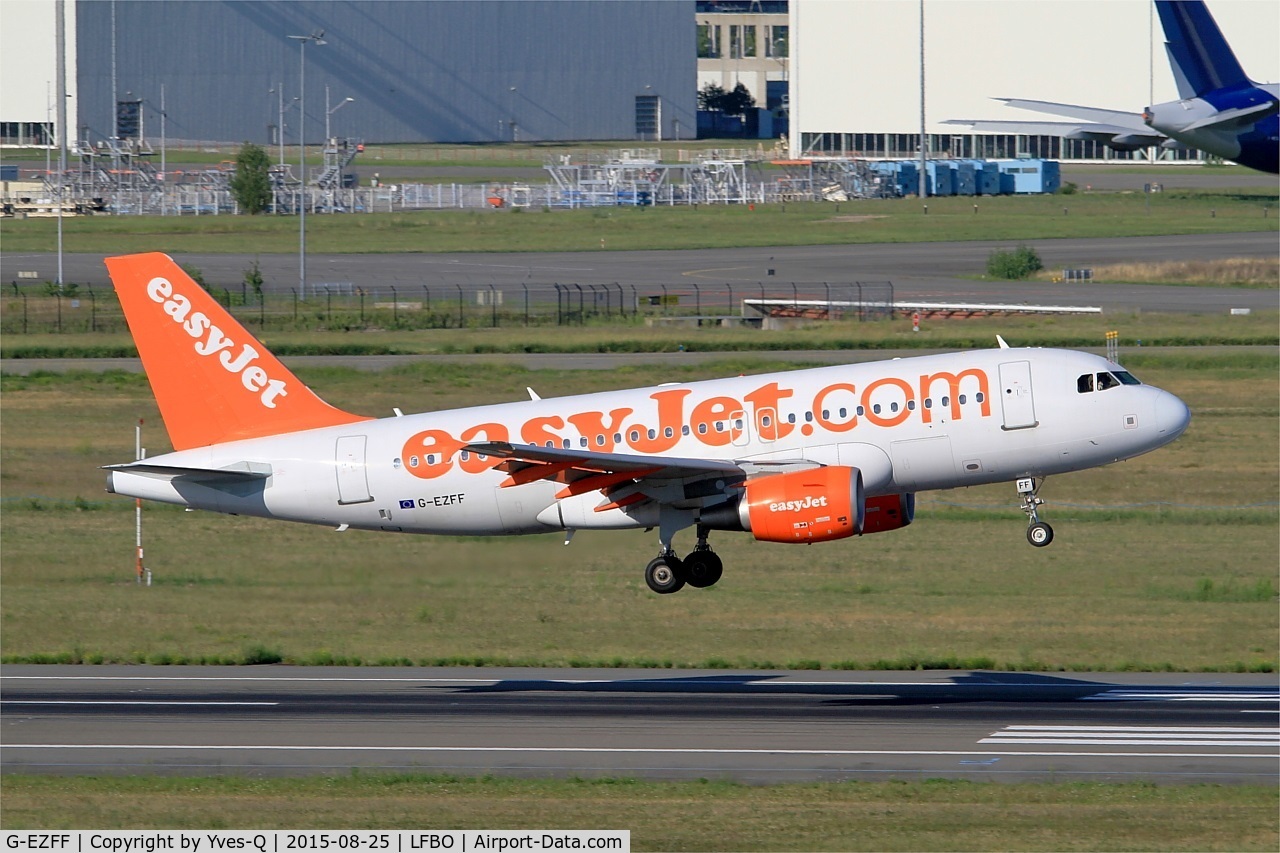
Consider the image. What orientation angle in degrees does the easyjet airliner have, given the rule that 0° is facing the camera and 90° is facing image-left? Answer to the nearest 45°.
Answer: approximately 270°
